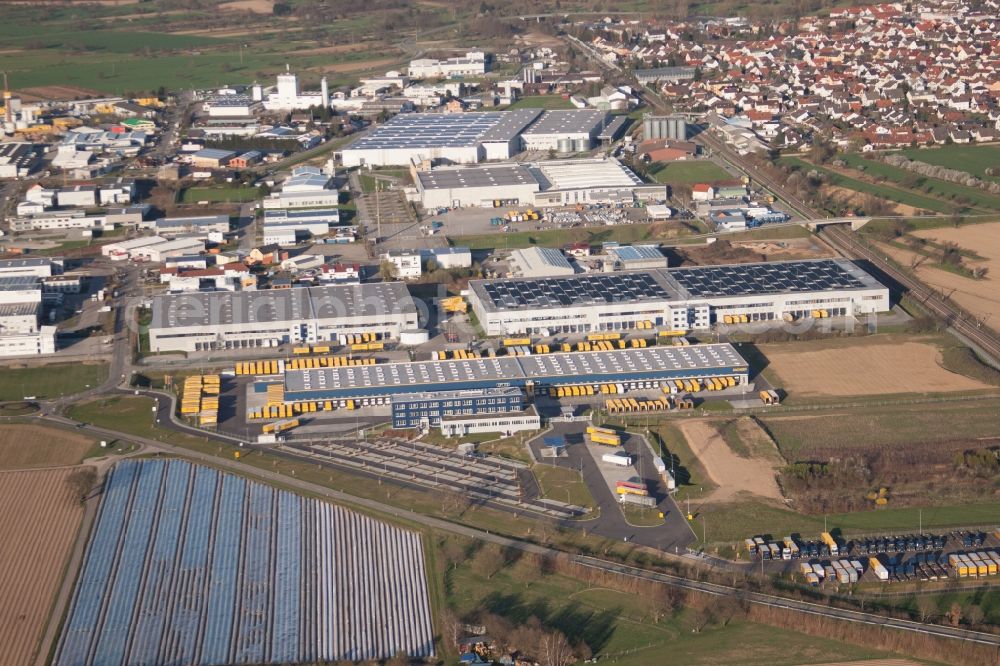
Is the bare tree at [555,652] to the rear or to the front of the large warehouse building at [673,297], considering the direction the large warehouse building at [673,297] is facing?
to the front

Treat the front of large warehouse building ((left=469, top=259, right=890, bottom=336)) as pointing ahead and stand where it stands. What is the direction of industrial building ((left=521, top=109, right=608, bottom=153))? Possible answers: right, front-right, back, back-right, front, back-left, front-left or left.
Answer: back

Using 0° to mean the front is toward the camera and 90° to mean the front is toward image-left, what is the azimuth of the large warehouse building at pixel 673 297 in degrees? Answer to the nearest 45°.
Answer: approximately 0°

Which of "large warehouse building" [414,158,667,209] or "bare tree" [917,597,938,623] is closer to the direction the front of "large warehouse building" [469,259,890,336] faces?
the bare tree

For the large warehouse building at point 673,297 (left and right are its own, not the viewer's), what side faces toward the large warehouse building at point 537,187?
back

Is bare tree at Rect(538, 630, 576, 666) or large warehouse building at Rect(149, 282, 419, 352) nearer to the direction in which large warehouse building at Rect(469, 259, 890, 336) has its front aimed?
the bare tree

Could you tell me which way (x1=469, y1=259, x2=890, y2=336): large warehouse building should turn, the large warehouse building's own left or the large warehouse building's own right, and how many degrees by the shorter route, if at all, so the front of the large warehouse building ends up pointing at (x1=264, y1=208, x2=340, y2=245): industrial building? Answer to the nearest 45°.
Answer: approximately 135° to the large warehouse building's own right

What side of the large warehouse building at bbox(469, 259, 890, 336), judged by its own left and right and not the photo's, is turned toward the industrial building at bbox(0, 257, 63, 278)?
right

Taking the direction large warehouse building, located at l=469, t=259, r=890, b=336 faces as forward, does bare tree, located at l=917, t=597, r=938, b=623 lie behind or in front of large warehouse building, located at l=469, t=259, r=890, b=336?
in front

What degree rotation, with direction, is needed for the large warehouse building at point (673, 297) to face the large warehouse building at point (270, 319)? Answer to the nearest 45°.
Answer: approximately 90° to its right

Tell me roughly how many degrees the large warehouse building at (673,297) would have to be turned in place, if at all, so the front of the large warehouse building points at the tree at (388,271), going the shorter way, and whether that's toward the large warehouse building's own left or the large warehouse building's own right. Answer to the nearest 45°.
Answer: approximately 90° to the large warehouse building's own right

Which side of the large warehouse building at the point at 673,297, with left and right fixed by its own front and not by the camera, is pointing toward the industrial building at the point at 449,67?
back

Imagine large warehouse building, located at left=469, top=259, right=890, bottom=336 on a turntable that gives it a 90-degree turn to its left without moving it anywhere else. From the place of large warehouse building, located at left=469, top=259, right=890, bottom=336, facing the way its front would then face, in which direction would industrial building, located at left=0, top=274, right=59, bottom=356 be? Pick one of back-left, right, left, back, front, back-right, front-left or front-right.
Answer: back
